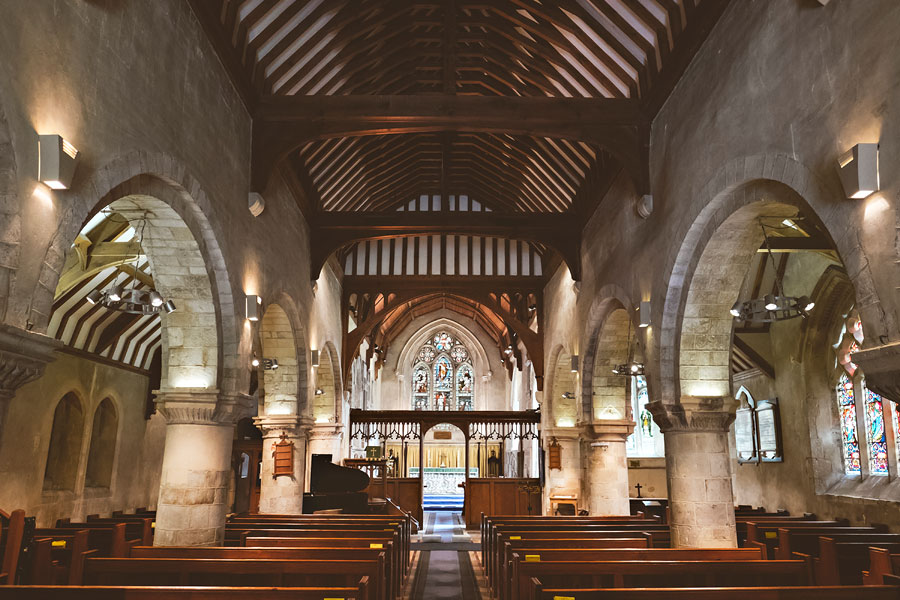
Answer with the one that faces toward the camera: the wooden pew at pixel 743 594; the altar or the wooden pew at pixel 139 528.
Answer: the altar

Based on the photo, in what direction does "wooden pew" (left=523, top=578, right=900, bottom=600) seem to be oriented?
away from the camera

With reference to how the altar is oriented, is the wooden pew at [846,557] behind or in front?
in front

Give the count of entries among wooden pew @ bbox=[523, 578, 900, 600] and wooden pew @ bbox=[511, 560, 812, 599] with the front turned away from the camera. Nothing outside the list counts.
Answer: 2

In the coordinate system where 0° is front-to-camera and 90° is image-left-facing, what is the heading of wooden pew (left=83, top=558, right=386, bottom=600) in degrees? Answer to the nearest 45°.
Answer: approximately 180°

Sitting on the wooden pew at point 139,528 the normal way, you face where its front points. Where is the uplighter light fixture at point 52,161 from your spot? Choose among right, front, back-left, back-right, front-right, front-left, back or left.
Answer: back

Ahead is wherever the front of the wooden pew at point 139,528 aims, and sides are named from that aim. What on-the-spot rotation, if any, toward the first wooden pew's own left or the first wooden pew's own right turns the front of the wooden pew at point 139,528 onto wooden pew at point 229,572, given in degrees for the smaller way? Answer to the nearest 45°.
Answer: approximately 180°

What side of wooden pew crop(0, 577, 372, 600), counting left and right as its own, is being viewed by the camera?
back

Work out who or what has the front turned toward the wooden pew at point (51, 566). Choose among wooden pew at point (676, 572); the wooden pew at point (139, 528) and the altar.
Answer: the altar

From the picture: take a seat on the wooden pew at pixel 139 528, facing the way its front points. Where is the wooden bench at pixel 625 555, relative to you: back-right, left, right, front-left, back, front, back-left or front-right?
back-right

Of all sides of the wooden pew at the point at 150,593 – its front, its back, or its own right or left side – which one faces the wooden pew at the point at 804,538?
right

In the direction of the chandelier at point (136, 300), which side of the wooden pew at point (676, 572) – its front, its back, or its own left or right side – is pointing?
left

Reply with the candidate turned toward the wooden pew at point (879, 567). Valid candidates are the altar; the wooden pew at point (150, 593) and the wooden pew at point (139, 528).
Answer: the altar

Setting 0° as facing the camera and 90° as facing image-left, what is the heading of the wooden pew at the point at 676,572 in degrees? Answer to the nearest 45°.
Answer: approximately 180°
